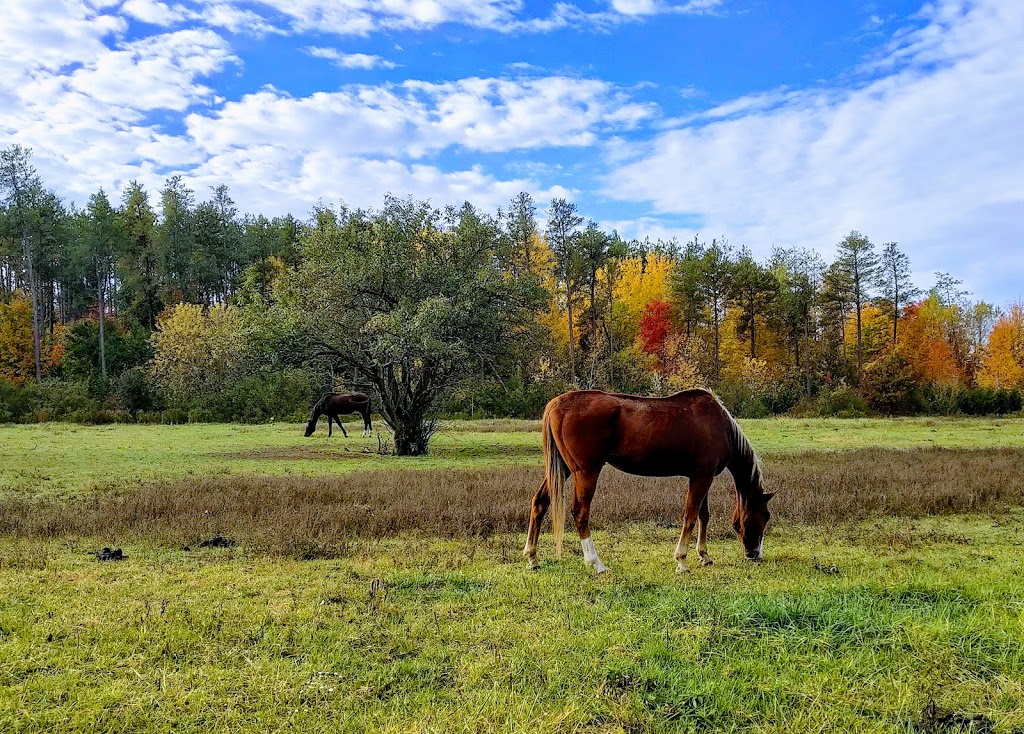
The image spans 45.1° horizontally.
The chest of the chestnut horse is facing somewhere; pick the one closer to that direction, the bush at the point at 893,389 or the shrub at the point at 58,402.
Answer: the bush

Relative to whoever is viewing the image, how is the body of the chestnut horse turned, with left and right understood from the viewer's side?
facing to the right of the viewer
